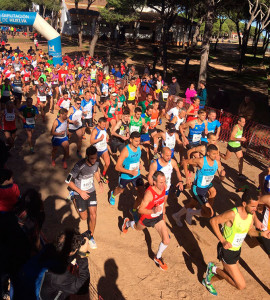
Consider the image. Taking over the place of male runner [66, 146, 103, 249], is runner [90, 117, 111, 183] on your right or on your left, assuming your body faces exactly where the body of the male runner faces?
on your left

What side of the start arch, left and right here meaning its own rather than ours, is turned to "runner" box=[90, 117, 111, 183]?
front

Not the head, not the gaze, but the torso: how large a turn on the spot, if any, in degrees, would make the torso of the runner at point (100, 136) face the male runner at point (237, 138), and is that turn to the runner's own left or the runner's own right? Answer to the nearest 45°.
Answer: approximately 45° to the runner's own left

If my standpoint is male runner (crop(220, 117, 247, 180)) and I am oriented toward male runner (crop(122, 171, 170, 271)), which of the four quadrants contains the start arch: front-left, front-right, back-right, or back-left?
back-right

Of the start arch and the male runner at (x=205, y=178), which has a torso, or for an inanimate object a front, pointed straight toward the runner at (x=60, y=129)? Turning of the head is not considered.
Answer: the start arch

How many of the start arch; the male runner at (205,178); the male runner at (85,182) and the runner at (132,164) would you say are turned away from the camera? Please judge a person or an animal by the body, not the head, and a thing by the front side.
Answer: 0

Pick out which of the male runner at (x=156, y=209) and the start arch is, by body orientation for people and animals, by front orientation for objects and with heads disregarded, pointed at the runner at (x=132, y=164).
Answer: the start arch

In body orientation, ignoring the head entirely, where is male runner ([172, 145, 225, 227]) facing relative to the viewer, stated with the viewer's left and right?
facing the viewer and to the right of the viewer

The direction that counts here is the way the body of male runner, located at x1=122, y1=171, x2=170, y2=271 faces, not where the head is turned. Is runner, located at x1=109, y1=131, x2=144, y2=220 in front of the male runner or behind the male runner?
behind

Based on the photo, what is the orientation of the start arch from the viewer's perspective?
toward the camera

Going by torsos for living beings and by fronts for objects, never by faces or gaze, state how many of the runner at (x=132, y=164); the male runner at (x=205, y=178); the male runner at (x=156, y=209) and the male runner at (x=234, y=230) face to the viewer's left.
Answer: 0

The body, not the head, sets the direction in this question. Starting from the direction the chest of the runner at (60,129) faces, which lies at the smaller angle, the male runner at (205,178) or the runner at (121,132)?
the male runner

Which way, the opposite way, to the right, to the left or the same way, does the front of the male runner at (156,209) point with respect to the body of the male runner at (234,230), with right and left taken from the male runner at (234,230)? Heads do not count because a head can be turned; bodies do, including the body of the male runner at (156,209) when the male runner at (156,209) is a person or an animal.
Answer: the same way

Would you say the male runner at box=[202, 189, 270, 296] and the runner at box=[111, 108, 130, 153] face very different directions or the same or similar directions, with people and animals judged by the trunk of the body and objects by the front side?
same or similar directions

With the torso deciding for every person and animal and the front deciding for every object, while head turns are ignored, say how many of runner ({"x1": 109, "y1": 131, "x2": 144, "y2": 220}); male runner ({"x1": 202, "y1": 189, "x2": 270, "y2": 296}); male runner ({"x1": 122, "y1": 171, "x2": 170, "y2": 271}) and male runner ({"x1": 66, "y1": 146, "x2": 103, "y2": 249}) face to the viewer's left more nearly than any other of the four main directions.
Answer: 0

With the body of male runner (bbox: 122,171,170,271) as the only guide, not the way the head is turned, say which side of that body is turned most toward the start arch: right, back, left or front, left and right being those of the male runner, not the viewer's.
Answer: back

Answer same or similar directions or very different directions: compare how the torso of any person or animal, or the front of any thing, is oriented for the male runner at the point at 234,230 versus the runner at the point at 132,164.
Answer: same or similar directions

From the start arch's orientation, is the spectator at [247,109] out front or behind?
out front

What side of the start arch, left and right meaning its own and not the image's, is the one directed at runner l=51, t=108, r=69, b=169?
front
